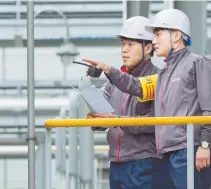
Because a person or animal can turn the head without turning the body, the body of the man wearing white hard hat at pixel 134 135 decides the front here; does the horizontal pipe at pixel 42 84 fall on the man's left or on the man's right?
on the man's right

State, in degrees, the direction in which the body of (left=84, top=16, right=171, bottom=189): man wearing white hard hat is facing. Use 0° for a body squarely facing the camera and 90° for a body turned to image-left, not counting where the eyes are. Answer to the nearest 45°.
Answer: approximately 45°

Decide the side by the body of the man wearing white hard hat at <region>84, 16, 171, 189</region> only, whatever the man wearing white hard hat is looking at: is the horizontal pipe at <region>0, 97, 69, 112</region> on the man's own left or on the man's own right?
on the man's own right

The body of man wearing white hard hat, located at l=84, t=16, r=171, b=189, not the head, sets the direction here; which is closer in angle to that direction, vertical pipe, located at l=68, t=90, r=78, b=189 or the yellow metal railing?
the yellow metal railing

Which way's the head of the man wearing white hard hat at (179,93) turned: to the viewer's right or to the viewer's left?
to the viewer's left

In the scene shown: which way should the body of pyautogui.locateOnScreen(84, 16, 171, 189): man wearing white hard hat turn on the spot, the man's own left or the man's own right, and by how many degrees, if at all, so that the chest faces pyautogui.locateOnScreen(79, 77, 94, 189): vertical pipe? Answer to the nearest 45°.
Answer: approximately 90° to the man's own right

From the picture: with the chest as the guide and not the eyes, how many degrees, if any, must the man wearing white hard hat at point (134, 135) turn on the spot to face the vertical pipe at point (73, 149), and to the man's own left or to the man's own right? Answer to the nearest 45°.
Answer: approximately 90° to the man's own right

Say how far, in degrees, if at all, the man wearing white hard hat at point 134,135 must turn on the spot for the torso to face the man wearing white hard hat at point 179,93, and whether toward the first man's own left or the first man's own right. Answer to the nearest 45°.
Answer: approximately 90° to the first man's own left

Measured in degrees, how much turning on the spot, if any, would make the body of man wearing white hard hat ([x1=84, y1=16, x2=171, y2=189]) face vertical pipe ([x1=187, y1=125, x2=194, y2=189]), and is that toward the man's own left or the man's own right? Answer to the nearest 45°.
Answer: approximately 90° to the man's own left
